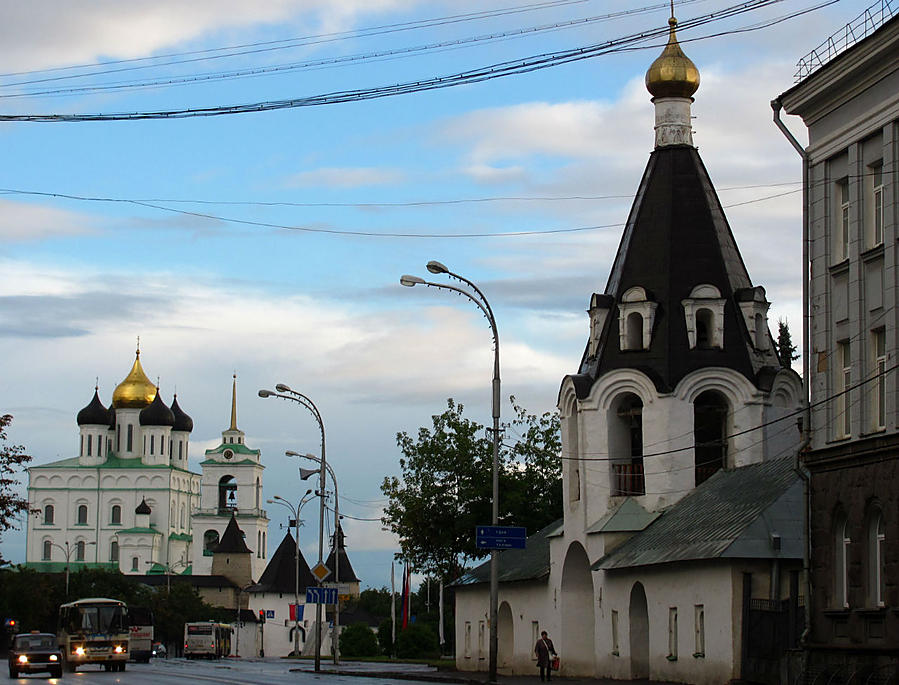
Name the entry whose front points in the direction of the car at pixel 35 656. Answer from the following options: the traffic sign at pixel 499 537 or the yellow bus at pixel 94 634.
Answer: the yellow bus

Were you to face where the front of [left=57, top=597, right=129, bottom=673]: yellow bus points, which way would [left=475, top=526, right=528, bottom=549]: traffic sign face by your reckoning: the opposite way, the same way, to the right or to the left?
the same way

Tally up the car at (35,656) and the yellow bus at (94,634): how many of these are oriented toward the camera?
2

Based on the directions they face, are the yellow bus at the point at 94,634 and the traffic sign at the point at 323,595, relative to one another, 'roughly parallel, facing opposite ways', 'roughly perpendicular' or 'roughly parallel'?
roughly parallel

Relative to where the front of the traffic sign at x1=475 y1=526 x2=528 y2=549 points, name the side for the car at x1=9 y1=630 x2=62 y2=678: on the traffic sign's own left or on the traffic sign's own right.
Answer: on the traffic sign's own right

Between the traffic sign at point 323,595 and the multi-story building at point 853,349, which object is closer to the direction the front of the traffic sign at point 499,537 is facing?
the multi-story building

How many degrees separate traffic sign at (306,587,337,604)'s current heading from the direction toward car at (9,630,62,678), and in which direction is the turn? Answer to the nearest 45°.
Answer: approximately 45° to its right

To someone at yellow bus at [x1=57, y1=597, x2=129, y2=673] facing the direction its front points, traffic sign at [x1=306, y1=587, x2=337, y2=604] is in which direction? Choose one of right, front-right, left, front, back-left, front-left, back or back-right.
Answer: left

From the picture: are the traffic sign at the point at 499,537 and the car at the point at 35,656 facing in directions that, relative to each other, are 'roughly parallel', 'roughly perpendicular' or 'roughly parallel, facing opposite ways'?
roughly parallel

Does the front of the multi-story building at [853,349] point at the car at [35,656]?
no

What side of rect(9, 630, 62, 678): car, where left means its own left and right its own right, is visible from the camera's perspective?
front

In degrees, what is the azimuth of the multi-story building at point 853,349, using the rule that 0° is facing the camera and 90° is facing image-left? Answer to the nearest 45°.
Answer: approximately 45°

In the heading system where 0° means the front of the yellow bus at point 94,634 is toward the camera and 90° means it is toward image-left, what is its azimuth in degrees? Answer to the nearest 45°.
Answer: approximately 0°

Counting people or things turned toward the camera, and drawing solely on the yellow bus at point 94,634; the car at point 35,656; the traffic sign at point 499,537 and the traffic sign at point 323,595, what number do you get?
4

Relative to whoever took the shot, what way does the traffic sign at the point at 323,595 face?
facing the viewer

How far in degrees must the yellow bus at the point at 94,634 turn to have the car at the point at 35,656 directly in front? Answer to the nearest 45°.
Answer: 0° — it already faces it

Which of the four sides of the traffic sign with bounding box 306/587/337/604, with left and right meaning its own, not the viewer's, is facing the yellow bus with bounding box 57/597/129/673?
right
